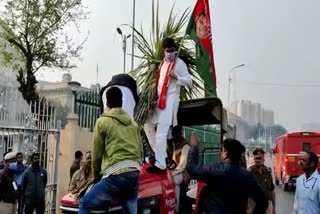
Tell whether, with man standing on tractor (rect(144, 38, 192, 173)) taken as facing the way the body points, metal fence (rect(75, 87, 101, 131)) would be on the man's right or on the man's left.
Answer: on the man's right

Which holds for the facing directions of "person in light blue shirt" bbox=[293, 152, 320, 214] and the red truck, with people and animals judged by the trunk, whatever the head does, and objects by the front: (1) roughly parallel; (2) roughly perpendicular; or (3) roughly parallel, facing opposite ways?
roughly perpendicular

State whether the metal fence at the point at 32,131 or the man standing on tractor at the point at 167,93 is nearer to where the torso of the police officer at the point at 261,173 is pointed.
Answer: the man standing on tractor

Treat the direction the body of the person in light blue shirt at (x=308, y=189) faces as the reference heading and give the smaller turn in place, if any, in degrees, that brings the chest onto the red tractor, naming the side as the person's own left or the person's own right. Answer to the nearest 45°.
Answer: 0° — they already face it

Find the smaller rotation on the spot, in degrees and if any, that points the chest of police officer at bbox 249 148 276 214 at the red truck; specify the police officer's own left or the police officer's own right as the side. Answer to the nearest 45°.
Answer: approximately 180°

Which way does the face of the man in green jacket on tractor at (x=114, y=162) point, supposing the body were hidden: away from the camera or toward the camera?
away from the camera

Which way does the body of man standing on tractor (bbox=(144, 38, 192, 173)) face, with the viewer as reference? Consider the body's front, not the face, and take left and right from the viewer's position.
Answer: facing the viewer and to the left of the viewer

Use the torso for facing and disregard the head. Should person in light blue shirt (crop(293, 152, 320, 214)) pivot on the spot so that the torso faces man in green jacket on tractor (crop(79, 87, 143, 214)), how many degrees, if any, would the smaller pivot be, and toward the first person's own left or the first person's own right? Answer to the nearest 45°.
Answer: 0° — they already face them

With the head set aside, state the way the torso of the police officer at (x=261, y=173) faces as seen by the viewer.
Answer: toward the camera

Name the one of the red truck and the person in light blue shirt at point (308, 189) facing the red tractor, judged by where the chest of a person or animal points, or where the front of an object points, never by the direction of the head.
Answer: the person in light blue shirt
